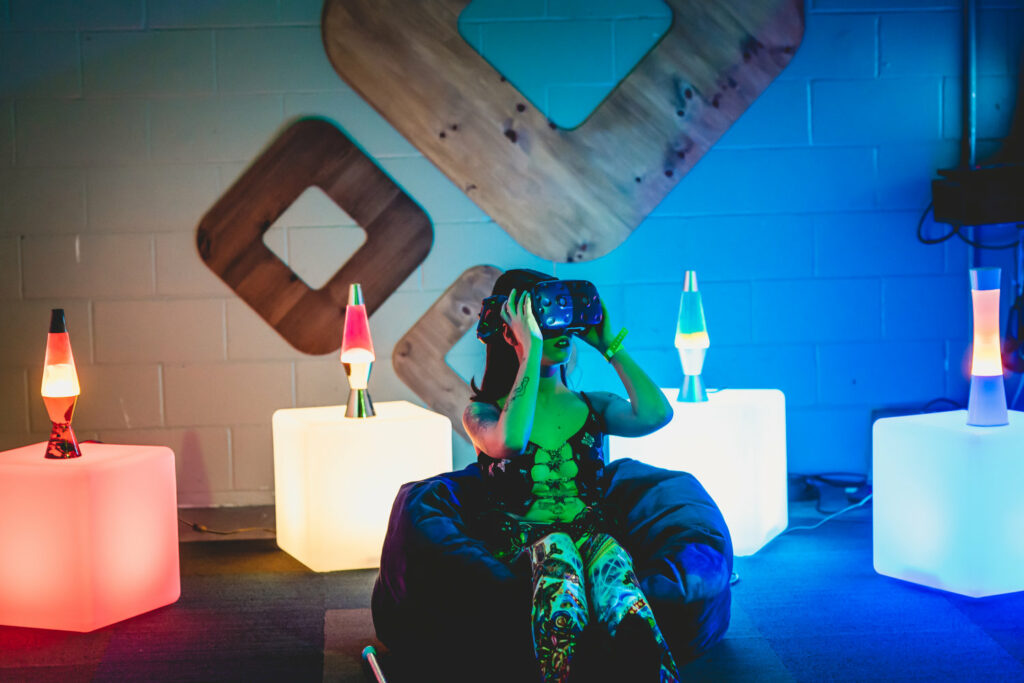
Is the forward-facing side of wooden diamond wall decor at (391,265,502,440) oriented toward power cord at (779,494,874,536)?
no

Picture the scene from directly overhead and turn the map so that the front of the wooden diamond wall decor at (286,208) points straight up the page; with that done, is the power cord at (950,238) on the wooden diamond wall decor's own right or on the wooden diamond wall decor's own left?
on the wooden diamond wall decor's own left

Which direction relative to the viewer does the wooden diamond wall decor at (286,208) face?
toward the camera

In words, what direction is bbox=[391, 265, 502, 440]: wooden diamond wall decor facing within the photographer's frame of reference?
facing the viewer

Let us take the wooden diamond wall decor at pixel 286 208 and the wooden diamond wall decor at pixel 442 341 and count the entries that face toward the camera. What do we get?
2

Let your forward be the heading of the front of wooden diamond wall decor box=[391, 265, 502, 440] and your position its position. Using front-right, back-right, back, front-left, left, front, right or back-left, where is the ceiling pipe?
left

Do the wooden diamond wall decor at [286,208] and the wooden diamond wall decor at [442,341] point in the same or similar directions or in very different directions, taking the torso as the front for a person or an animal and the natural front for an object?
same or similar directions

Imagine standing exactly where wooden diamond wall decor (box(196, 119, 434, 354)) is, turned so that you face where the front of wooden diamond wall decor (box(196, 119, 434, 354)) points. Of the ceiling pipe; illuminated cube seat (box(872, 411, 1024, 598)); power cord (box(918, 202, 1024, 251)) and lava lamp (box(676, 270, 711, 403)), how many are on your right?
0

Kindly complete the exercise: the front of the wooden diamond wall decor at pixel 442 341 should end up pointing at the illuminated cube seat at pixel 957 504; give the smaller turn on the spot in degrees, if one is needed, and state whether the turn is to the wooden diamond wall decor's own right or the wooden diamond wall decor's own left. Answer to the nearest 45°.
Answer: approximately 45° to the wooden diamond wall decor's own left

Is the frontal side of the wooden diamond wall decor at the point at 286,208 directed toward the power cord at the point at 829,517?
no

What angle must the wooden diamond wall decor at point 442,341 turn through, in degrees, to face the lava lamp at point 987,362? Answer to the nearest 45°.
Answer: approximately 45° to its left

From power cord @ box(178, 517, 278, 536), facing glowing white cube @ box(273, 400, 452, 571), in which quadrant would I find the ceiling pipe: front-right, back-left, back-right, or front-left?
front-left

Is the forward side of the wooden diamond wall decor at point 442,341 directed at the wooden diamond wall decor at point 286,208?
no

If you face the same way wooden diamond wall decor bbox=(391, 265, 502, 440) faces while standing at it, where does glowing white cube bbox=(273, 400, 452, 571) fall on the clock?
The glowing white cube is roughly at 1 o'clock from the wooden diamond wall decor.
